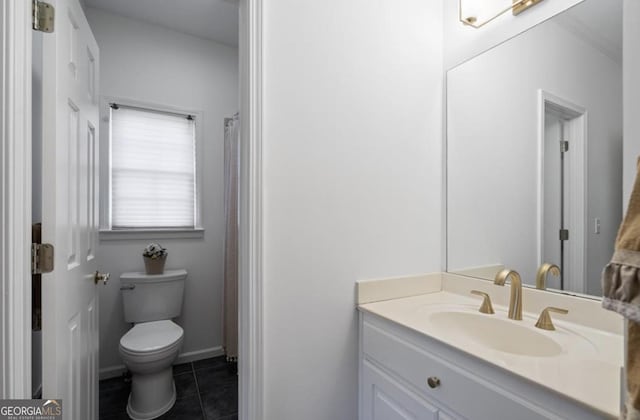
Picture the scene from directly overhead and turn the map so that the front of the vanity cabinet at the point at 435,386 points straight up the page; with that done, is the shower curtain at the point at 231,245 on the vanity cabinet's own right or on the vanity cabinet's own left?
on the vanity cabinet's own right

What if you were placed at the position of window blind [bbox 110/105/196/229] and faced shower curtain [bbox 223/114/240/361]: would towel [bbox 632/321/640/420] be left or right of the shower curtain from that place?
right

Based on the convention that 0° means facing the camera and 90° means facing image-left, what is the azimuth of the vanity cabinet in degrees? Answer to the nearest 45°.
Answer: approximately 45°

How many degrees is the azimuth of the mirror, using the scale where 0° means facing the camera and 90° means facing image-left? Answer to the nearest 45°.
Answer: approximately 45°
